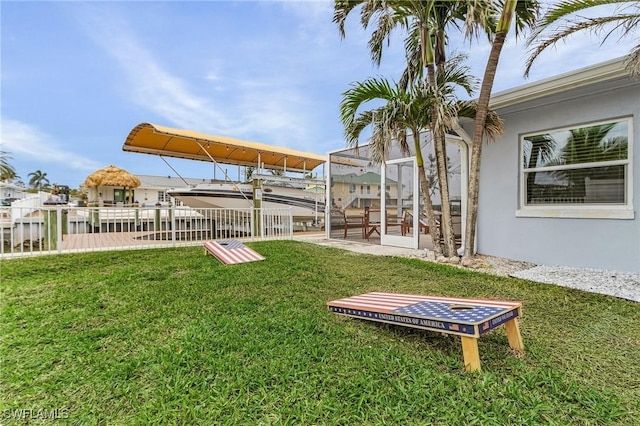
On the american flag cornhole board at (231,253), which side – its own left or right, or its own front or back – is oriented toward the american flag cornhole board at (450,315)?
front

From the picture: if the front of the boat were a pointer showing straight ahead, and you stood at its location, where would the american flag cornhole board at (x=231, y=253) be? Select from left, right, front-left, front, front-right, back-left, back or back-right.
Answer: left

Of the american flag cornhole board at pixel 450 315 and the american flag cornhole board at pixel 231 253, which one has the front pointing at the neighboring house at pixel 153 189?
the american flag cornhole board at pixel 450 315

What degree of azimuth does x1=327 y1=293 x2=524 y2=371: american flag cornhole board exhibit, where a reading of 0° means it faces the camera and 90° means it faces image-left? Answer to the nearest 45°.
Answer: approximately 135°

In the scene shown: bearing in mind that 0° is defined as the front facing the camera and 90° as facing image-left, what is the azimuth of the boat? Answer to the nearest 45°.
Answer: approximately 90°

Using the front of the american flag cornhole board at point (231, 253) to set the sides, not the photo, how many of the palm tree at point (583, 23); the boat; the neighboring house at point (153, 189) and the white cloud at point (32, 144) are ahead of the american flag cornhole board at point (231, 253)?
1

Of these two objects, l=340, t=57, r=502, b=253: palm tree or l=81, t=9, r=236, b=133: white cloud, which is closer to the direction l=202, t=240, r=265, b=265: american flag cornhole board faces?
the palm tree

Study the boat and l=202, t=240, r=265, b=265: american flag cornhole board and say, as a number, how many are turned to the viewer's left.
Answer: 1

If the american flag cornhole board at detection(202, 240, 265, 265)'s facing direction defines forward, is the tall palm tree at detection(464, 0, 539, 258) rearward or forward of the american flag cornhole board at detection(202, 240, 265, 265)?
forward

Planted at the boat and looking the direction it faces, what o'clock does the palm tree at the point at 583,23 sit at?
The palm tree is roughly at 8 o'clock from the boat.

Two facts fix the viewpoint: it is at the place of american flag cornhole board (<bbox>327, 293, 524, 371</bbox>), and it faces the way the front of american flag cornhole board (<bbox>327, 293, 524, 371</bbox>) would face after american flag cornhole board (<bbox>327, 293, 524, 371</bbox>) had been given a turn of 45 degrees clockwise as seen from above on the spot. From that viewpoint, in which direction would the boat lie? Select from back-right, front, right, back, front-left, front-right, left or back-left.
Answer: front-left

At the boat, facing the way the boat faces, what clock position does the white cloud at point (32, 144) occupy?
The white cloud is roughly at 1 o'clock from the boat.

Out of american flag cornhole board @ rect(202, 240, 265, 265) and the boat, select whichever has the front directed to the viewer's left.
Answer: the boat

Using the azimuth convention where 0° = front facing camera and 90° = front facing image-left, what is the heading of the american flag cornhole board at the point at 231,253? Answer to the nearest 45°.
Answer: approximately 315°
